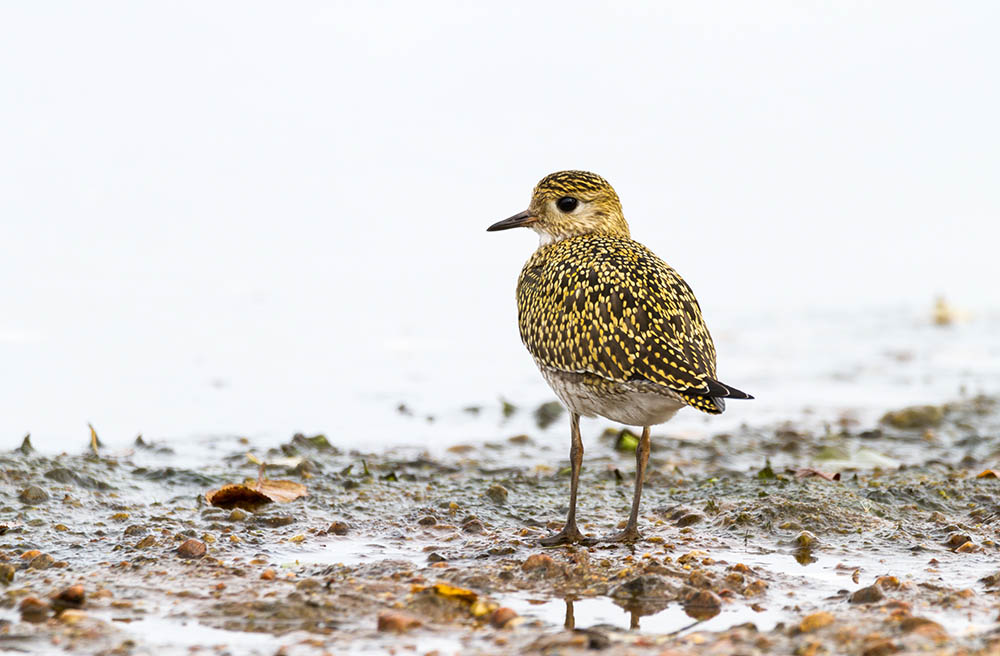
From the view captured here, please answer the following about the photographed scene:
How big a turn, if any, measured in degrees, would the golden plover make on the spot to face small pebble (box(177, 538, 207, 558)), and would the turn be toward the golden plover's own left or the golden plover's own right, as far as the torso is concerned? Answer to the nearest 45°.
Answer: approximately 45° to the golden plover's own left

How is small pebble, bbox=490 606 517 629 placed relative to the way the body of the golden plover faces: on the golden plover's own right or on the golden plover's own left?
on the golden plover's own left

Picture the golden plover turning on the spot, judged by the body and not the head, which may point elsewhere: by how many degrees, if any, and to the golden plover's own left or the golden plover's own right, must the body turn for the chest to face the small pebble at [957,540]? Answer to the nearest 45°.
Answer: approximately 135° to the golden plover's own right

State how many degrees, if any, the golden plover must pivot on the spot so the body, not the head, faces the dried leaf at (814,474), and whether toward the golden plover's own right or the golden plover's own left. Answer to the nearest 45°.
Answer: approximately 90° to the golden plover's own right

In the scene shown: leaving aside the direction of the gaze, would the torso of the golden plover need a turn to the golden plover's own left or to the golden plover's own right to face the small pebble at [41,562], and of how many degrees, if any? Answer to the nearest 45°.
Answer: approximately 45° to the golden plover's own left

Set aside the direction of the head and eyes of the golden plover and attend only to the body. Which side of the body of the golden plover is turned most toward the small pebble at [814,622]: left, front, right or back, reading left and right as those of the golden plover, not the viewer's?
back

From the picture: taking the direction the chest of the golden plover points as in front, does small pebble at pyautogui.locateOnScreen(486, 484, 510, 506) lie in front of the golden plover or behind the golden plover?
in front

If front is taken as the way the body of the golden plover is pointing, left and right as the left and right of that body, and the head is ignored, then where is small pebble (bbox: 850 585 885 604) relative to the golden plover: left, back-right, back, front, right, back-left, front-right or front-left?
back

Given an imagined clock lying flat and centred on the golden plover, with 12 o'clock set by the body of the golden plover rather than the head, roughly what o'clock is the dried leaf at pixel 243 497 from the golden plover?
The dried leaf is roughly at 11 o'clock from the golden plover.

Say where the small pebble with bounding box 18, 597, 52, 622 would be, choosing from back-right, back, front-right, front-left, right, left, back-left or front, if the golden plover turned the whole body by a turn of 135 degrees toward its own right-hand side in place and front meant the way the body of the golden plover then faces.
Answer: back-right

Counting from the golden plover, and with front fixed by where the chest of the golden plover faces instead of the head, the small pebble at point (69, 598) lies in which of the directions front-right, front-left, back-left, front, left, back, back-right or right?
left

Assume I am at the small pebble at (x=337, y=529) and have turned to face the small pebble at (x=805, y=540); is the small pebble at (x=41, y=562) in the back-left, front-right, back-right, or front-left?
back-right

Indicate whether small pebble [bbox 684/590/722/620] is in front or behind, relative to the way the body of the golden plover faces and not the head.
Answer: behind

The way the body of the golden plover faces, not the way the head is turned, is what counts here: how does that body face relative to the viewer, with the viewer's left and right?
facing away from the viewer and to the left of the viewer

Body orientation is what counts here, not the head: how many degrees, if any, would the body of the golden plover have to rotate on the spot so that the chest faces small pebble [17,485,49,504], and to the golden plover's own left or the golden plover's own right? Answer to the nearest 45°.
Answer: approximately 45° to the golden plover's own left

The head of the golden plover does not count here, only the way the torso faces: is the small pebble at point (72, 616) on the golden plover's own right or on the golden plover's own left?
on the golden plover's own left
